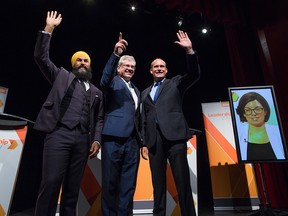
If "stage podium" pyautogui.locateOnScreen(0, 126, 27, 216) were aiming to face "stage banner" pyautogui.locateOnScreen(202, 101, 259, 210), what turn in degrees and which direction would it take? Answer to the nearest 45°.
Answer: approximately 90° to its left

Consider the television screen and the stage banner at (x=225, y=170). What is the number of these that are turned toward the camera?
2

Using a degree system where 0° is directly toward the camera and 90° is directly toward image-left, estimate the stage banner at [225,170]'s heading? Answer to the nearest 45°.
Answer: approximately 0°

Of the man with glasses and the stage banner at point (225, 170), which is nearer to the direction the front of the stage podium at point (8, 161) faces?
the man with glasses

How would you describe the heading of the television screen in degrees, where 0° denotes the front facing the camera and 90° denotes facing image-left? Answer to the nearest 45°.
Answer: approximately 0°

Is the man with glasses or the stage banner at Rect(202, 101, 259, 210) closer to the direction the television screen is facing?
the man with glasses

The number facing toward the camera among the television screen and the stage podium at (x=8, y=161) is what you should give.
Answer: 2

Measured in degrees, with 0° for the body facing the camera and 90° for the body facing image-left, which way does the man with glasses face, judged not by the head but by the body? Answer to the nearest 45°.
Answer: approximately 315°

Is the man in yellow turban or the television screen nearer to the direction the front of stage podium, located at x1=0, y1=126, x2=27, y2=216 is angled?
the man in yellow turban

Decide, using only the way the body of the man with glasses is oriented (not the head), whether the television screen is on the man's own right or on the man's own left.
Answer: on the man's own left
